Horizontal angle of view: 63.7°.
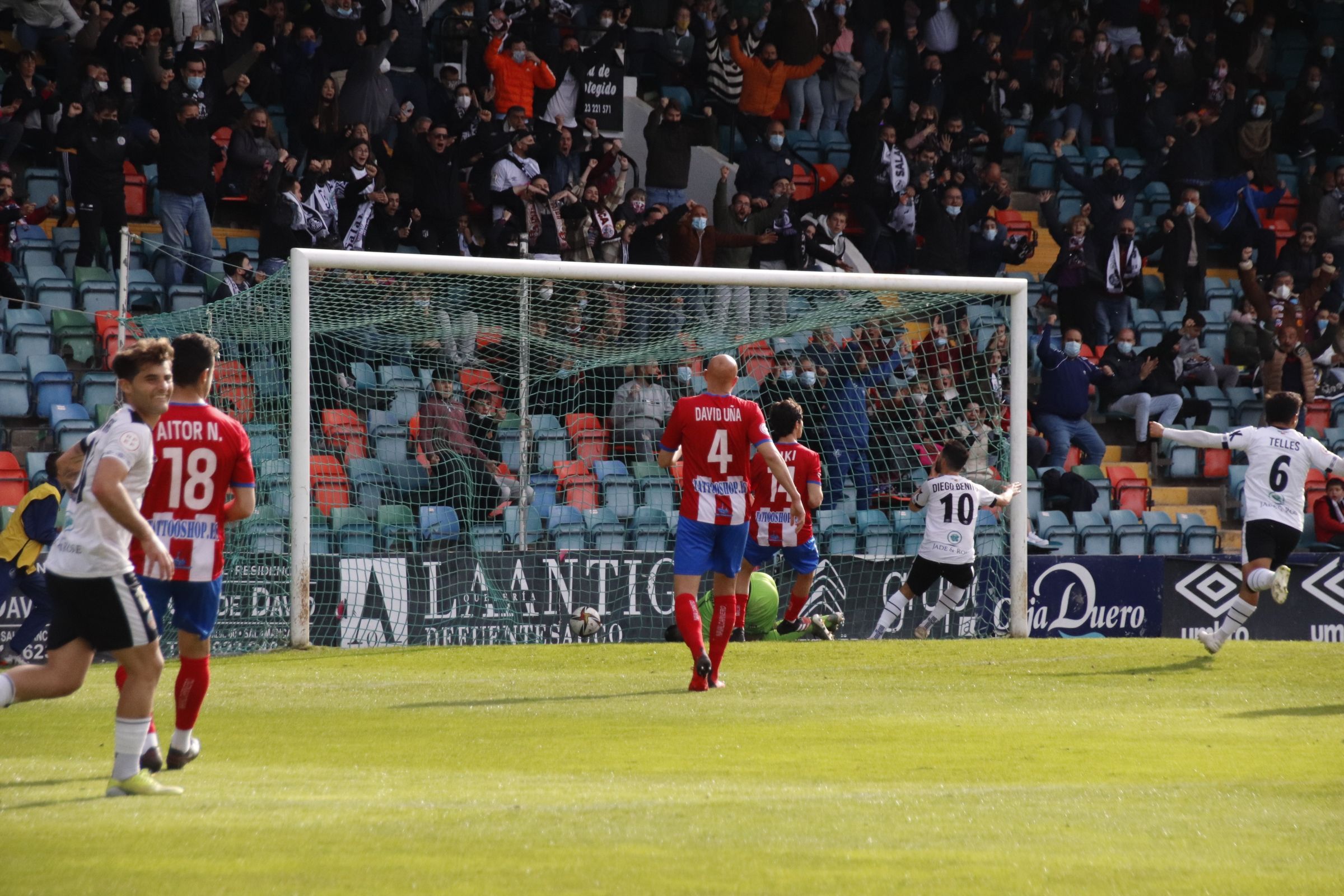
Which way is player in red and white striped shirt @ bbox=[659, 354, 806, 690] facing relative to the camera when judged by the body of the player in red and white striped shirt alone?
away from the camera

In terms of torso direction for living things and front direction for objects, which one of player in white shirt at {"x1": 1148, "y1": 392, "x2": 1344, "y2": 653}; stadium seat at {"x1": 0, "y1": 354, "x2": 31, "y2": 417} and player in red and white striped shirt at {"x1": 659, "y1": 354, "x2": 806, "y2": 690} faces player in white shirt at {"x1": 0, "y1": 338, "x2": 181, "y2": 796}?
the stadium seat

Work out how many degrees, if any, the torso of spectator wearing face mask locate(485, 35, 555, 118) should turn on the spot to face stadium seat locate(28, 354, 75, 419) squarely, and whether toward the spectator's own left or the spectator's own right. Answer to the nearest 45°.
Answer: approximately 45° to the spectator's own right

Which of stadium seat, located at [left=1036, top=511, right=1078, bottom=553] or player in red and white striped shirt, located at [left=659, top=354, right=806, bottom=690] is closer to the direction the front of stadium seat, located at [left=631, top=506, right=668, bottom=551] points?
the player in red and white striped shirt

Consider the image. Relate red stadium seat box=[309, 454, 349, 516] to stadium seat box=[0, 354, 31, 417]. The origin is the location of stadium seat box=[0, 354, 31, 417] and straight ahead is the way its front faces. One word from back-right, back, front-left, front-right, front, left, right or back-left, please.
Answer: front-left

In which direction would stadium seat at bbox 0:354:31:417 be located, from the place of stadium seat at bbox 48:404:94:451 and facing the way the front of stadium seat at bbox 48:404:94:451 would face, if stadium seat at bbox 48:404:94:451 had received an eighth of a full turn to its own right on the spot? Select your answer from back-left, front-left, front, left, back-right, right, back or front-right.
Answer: right

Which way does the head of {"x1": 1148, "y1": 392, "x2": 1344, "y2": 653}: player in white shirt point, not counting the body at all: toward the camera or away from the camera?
away from the camera

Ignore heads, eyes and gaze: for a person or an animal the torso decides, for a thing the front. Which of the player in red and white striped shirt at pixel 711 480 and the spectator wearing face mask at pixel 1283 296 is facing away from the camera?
the player in red and white striped shirt

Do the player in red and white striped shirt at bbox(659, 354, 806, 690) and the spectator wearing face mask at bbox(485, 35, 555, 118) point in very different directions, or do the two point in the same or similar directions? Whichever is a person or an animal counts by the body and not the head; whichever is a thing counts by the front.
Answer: very different directions

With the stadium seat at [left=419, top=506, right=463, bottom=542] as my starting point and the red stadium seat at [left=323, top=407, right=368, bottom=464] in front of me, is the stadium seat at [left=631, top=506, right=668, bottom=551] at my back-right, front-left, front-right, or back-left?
back-right

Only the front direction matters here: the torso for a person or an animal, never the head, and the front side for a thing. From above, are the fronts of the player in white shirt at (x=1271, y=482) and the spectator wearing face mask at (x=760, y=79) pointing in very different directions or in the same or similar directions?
very different directions

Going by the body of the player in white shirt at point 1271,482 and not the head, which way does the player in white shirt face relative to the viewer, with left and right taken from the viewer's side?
facing away from the viewer
